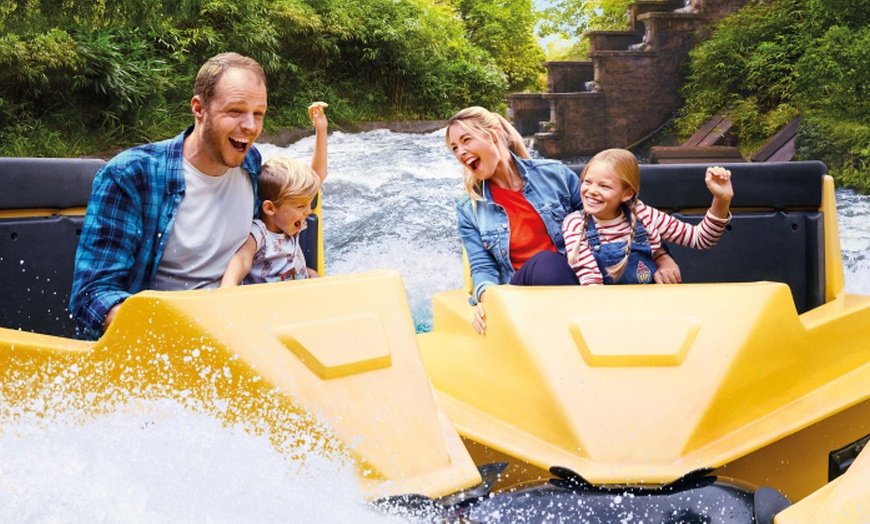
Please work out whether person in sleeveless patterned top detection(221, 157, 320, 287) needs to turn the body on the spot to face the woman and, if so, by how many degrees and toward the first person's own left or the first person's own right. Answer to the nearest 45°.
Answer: approximately 45° to the first person's own left

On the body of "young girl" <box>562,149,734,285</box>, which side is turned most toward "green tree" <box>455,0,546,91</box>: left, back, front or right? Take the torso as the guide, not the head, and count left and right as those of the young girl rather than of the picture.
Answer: back

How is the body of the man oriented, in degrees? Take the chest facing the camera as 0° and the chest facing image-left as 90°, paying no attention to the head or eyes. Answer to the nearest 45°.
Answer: approximately 315°

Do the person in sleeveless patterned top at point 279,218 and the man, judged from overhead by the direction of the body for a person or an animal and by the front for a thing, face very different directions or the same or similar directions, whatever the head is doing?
same or similar directions

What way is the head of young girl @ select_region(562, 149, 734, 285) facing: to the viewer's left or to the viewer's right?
to the viewer's left

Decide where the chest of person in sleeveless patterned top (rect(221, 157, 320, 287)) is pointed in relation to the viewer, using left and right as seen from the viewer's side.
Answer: facing the viewer and to the right of the viewer

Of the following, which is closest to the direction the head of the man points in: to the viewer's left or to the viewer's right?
to the viewer's right

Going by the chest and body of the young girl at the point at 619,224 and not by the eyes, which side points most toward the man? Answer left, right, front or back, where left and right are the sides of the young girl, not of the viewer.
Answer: right

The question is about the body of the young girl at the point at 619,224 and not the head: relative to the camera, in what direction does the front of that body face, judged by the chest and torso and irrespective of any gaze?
toward the camera

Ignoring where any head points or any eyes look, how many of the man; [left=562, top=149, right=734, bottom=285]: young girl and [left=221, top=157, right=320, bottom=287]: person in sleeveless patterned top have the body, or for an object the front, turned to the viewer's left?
0

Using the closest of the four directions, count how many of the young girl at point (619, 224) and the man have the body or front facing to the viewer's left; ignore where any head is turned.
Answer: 0
